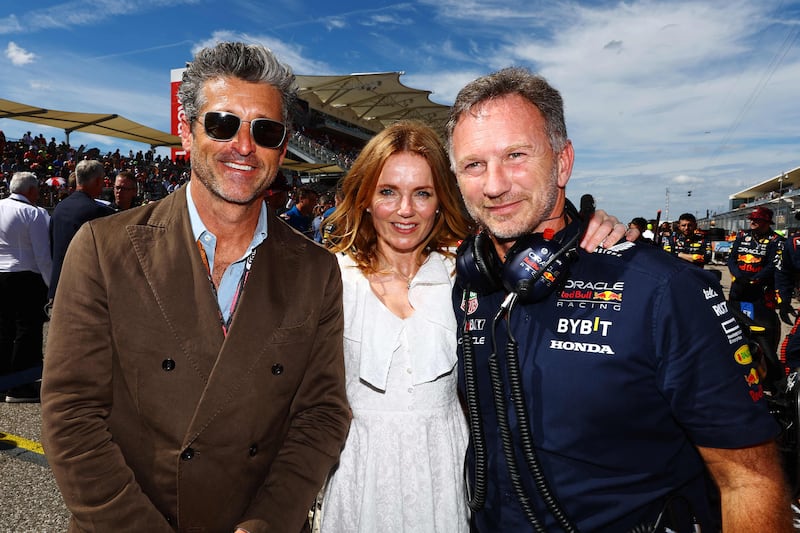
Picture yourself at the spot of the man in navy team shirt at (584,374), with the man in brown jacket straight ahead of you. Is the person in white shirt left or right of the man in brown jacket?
right

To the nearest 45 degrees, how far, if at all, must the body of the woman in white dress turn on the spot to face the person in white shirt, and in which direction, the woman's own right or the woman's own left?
approximately 135° to the woman's own right

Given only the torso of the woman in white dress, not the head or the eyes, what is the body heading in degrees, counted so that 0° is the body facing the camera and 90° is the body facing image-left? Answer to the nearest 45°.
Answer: approximately 0°

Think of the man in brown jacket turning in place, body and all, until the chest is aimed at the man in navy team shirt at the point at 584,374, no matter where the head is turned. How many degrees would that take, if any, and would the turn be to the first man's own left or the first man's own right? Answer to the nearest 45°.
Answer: approximately 45° to the first man's own left

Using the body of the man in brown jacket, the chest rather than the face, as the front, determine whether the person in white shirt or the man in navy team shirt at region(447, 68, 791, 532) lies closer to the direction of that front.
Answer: the man in navy team shirt

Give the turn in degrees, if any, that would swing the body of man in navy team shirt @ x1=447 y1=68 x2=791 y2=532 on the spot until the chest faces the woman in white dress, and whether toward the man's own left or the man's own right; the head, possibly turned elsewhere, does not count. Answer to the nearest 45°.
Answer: approximately 90° to the man's own right

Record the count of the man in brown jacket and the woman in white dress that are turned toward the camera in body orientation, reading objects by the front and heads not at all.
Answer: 2

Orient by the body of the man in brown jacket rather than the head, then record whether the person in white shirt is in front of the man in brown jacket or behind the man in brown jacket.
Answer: behind
